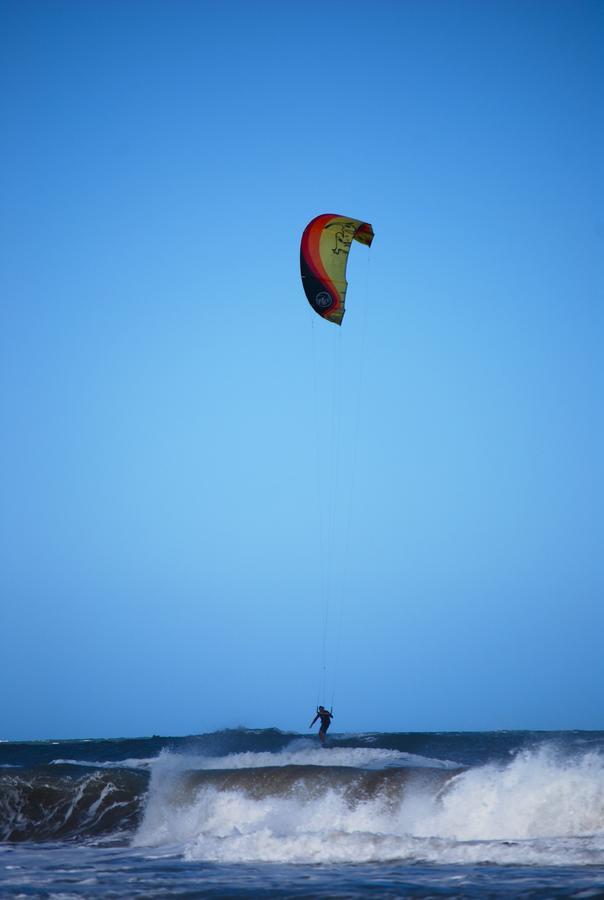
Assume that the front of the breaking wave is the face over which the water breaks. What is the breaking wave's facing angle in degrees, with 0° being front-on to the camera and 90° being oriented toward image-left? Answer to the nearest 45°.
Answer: approximately 0°

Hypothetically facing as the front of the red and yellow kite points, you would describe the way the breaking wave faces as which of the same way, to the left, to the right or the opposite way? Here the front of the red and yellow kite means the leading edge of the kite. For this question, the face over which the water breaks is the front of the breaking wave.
to the left

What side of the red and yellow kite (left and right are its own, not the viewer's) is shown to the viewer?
left

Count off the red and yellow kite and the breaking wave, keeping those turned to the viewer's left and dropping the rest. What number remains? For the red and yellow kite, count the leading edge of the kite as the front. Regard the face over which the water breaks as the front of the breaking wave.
1
